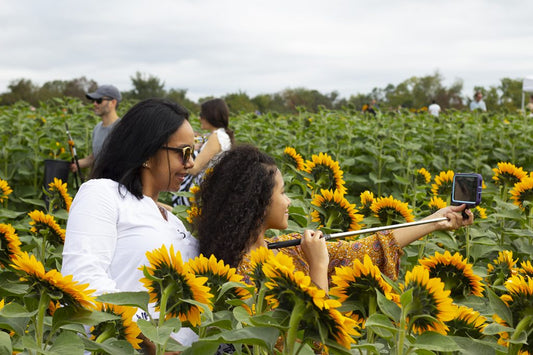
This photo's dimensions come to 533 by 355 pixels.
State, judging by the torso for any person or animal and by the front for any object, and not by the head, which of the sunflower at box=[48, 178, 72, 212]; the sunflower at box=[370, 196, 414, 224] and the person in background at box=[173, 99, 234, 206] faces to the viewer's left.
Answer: the person in background

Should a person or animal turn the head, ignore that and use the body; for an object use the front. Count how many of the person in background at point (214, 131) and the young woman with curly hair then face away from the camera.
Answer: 0

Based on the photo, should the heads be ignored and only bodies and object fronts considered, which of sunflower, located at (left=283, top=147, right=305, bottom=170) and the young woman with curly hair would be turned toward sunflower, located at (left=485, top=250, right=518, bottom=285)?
the young woman with curly hair

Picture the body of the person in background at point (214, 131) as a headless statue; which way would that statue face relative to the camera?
to the viewer's left

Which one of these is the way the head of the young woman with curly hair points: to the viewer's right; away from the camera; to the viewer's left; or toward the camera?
to the viewer's right

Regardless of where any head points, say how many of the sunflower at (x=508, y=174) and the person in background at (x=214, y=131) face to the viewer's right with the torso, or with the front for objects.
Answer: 0

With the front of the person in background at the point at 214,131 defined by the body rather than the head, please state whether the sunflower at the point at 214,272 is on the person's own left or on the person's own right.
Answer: on the person's own left
